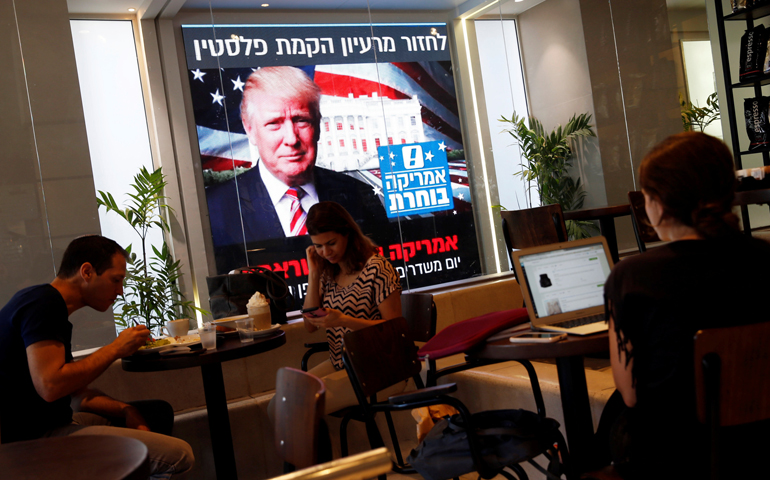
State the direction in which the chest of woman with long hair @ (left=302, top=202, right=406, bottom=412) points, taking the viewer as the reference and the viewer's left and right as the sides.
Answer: facing the viewer and to the left of the viewer

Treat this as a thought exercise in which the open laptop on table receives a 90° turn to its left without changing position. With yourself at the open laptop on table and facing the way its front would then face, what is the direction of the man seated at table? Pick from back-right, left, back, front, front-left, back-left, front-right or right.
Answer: back-left

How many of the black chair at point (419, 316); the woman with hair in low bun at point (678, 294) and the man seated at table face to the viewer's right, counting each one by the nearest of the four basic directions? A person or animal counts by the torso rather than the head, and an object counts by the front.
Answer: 1

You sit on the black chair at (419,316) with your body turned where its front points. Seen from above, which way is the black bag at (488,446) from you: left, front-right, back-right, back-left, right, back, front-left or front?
front-left

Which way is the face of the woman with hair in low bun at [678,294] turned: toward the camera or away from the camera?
away from the camera

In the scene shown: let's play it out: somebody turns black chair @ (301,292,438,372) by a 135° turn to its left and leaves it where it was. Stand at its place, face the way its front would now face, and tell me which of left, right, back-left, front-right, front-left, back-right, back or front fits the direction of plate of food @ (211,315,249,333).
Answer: back

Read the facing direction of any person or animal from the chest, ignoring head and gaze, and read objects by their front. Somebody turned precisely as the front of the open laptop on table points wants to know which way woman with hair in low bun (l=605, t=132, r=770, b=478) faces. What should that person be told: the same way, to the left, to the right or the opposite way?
the opposite way

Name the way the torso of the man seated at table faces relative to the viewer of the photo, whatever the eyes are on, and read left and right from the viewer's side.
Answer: facing to the right of the viewer

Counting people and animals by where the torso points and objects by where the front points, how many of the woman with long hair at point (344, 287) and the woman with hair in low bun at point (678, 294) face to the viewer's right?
0

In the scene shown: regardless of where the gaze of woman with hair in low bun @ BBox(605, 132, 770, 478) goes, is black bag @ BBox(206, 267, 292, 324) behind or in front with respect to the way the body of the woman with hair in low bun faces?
in front

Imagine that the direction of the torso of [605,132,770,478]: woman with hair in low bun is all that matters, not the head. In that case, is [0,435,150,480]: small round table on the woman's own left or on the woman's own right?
on the woman's own left

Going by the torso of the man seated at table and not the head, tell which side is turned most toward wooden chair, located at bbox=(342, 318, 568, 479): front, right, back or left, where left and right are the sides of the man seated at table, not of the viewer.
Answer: front
